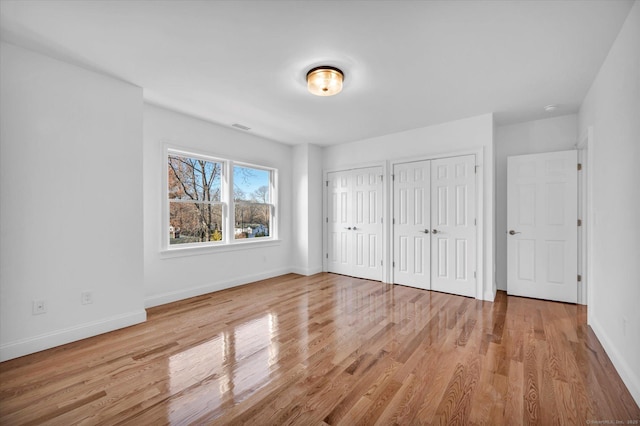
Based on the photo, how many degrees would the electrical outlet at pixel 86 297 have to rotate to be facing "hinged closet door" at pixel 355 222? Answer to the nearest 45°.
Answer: approximately 90° to its left

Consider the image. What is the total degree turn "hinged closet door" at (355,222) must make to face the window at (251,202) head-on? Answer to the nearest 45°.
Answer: approximately 45° to its right

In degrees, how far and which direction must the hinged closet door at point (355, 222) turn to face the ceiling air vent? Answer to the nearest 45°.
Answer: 0° — it already faces it

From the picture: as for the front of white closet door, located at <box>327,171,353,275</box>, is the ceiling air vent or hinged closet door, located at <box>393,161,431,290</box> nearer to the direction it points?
the ceiling air vent

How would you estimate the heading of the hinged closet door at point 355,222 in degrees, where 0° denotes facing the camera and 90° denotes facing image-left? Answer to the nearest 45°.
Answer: approximately 45°

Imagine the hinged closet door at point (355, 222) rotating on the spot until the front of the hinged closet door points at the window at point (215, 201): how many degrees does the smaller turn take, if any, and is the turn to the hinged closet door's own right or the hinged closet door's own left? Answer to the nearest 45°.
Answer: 0° — it already faces it

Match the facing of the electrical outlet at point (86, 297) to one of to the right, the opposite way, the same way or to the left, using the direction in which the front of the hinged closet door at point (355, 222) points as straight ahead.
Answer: to the left

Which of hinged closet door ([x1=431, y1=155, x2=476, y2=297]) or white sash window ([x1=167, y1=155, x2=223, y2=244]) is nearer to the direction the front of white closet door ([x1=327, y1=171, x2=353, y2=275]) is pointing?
the white sash window

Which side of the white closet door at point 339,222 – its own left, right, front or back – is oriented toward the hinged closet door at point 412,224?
left

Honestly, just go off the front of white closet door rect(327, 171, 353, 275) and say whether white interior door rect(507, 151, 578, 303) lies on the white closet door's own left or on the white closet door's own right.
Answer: on the white closet door's own left
